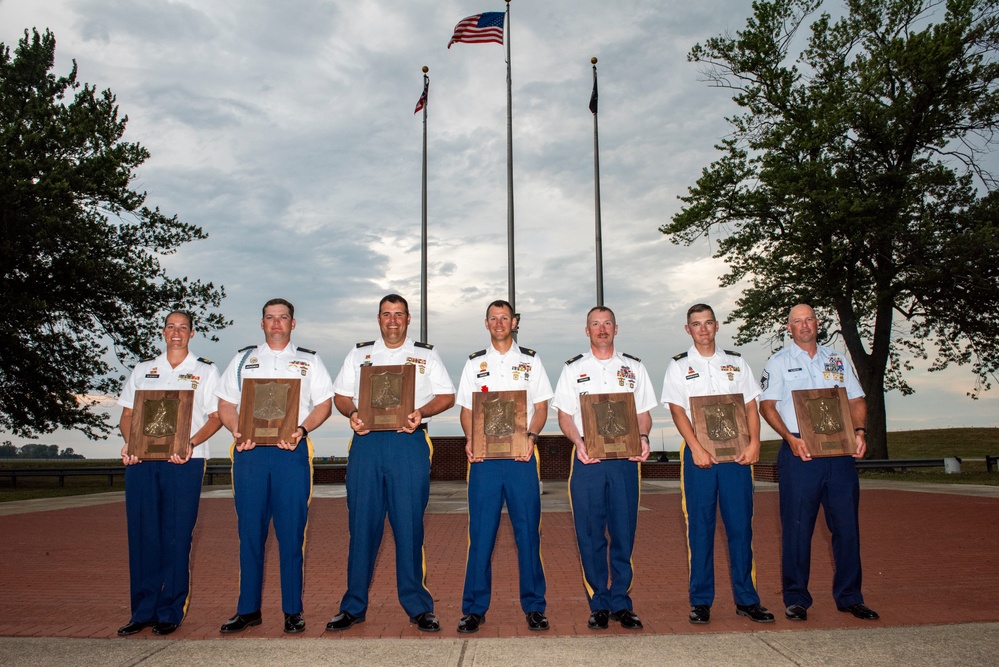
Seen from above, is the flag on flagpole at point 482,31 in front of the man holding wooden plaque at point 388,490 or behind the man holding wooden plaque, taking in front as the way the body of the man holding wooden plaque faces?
behind

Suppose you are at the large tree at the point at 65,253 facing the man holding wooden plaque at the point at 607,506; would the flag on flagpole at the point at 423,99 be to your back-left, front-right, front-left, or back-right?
front-left

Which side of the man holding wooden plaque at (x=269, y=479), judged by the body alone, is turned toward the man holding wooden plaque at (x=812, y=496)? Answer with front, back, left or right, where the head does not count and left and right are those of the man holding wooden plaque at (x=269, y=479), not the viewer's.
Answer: left

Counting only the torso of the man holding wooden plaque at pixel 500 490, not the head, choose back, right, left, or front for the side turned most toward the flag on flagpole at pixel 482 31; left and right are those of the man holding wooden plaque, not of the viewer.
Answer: back

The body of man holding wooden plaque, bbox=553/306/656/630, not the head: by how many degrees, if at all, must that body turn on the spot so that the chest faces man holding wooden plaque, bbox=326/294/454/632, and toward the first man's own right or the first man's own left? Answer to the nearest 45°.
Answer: approximately 90° to the first man's own right

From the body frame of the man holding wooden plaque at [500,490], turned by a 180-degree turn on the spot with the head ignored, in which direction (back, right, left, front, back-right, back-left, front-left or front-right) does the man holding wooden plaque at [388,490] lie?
left

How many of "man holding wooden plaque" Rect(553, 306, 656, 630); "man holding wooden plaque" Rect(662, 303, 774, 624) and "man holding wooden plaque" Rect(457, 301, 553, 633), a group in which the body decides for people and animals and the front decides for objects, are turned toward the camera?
3

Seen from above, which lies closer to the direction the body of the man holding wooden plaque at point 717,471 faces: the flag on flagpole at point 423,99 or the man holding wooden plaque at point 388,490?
the man holding wooden plaque

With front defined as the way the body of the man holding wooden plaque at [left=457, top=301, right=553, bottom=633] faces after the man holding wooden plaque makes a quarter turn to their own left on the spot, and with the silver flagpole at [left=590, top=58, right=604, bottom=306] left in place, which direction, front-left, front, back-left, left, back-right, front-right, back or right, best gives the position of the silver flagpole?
left

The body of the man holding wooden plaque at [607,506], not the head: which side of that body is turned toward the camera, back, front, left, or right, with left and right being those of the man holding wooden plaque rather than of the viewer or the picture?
front

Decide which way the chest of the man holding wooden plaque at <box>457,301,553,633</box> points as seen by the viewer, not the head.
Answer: toward the camera

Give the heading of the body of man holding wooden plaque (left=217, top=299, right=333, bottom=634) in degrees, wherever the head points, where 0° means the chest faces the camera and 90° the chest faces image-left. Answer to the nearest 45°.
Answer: approximately 0°

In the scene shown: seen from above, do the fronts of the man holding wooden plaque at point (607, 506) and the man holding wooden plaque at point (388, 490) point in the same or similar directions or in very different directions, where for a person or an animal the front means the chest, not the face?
same or similar directions

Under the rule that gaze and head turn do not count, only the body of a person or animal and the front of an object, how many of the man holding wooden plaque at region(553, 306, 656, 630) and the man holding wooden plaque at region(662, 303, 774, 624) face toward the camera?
2

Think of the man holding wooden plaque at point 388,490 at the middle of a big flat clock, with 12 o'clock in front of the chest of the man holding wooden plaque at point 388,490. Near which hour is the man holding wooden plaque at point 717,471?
the man holding wooden plaque at point 717,471 is roughly at 9 o'clock from the man holding wooden plaque at point 388,490.

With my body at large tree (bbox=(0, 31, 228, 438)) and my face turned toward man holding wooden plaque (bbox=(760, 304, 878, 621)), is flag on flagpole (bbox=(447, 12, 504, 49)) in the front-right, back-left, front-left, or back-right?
front-left

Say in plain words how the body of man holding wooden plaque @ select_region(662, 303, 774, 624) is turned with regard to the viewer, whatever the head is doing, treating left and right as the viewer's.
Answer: facing the viewer
